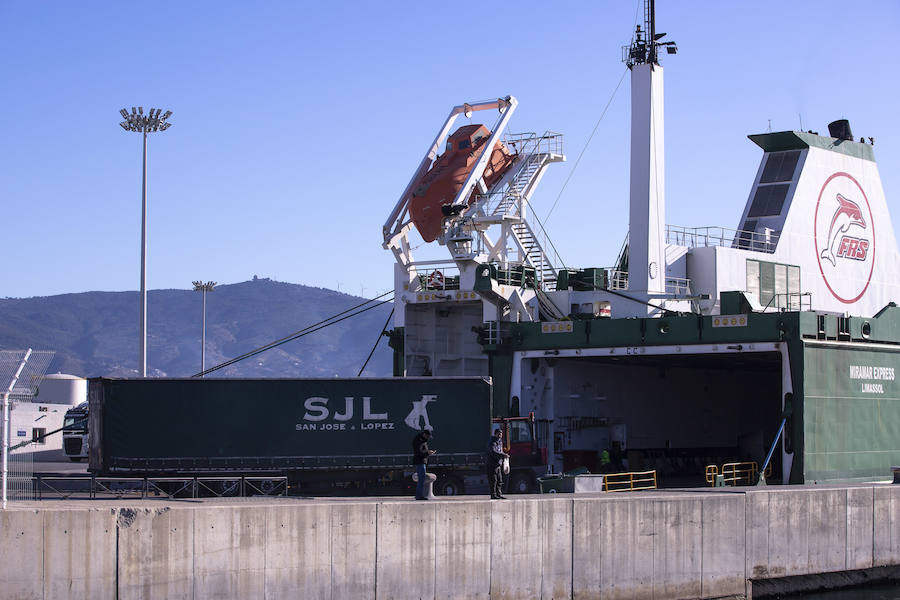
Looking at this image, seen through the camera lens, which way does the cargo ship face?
facing away from the viewer and to the right of the viewer

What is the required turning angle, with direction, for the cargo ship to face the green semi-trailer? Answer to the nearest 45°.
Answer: approximately 180°

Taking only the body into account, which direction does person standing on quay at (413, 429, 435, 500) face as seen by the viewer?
to the viewer's right

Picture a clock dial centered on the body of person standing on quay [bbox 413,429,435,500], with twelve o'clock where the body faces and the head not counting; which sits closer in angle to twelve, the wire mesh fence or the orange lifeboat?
the orange lifeboat

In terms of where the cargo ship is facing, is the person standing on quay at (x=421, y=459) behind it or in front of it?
behind

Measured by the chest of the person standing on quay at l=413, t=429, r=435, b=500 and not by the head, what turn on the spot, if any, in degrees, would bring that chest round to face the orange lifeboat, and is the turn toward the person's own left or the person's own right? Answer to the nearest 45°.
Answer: approximately 90° to the person's own left
